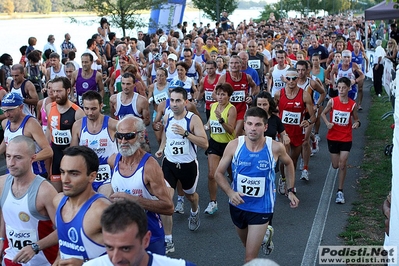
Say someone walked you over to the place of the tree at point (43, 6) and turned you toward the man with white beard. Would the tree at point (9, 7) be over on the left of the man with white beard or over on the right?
right

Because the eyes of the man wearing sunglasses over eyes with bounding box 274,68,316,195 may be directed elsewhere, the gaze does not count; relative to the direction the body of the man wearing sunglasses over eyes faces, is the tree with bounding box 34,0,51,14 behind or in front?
behind

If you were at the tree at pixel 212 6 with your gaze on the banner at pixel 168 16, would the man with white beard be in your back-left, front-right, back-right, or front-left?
front-left

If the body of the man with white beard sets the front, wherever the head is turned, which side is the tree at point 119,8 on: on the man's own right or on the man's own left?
on the man's own right

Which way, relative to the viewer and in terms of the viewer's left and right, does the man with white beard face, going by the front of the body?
facing the viewer and to the left of the viewer

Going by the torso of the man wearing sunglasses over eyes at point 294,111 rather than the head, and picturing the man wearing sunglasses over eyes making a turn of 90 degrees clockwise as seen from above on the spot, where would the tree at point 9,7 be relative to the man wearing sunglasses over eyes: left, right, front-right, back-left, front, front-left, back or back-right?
front-right

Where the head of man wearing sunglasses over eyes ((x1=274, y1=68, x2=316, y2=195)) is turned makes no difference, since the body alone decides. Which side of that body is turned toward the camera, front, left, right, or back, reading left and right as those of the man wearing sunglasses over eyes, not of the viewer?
front

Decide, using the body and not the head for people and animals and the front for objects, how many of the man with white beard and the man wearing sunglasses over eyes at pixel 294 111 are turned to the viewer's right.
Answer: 0

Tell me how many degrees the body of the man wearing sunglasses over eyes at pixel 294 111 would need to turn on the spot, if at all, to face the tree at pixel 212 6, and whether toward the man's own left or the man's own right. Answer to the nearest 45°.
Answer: approximately 180°

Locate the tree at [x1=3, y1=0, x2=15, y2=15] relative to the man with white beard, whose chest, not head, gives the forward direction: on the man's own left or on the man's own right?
on the man's own right

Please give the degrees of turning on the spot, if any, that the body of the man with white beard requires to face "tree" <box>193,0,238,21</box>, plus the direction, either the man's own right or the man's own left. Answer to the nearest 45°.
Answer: approximately 135° to the man's own right

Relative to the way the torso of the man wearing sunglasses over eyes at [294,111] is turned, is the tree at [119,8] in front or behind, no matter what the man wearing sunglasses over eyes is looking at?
behind

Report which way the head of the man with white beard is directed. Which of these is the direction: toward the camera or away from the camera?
toward the camera
